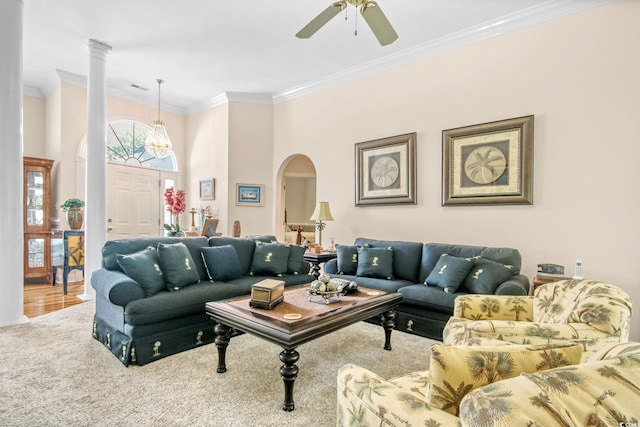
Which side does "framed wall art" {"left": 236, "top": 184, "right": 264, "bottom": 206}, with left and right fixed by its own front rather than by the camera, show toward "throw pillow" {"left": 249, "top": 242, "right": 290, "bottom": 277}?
front

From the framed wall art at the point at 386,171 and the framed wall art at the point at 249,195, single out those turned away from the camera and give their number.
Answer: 0

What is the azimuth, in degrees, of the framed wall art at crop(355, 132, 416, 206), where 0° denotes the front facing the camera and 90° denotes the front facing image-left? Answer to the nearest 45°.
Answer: approximately 45°

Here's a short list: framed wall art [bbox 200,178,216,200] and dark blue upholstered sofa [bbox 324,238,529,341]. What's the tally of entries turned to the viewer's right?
0

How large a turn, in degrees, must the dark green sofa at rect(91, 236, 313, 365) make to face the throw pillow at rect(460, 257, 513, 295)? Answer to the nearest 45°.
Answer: approximately 45° to its left

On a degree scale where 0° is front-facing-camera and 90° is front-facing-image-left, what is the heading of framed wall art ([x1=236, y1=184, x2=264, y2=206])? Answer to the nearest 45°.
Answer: approximately 0°

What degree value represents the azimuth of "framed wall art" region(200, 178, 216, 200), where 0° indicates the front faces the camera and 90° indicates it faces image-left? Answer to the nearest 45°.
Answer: approximately 45°

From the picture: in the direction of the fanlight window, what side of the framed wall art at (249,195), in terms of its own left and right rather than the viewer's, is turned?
right

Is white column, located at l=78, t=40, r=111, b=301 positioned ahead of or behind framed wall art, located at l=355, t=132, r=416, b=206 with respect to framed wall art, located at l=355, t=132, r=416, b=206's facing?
ahead

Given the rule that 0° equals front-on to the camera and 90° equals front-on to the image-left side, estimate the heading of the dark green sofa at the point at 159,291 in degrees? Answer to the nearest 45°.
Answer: approximately 315°

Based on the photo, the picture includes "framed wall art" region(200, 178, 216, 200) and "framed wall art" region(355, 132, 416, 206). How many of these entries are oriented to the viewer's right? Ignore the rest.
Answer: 0
